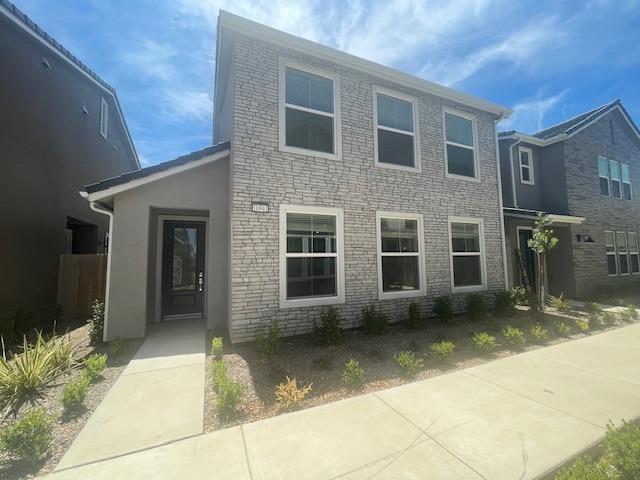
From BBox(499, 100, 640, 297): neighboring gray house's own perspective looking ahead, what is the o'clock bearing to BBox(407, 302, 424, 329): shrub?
The shrub is roughly at 2 o'clock from the neighboring gray house.

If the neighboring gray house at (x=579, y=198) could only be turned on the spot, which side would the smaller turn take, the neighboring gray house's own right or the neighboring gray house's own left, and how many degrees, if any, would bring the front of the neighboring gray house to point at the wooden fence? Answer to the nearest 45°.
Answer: approximately 90° to the neighboring gray house's own right

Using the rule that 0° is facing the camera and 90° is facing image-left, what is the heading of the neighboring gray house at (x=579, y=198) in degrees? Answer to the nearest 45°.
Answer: approximately 315°

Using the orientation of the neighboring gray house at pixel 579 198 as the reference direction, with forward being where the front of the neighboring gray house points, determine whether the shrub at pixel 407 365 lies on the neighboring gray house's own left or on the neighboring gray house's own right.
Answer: on the neighboring gray house's own right

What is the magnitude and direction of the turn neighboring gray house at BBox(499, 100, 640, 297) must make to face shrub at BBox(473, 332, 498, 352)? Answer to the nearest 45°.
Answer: approximately 45° to its right

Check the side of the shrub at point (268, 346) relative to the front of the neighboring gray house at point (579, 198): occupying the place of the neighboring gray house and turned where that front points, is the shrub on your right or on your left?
on your right

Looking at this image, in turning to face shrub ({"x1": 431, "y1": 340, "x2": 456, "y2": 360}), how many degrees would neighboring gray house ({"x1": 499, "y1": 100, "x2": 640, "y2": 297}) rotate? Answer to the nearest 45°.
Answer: approximately 45° to its right

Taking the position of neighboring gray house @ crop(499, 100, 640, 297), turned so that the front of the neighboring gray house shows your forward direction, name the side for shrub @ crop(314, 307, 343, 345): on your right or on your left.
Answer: on your right

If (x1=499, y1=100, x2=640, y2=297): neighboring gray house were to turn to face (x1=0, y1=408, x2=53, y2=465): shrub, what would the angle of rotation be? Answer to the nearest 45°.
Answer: approximately 45° to its right
